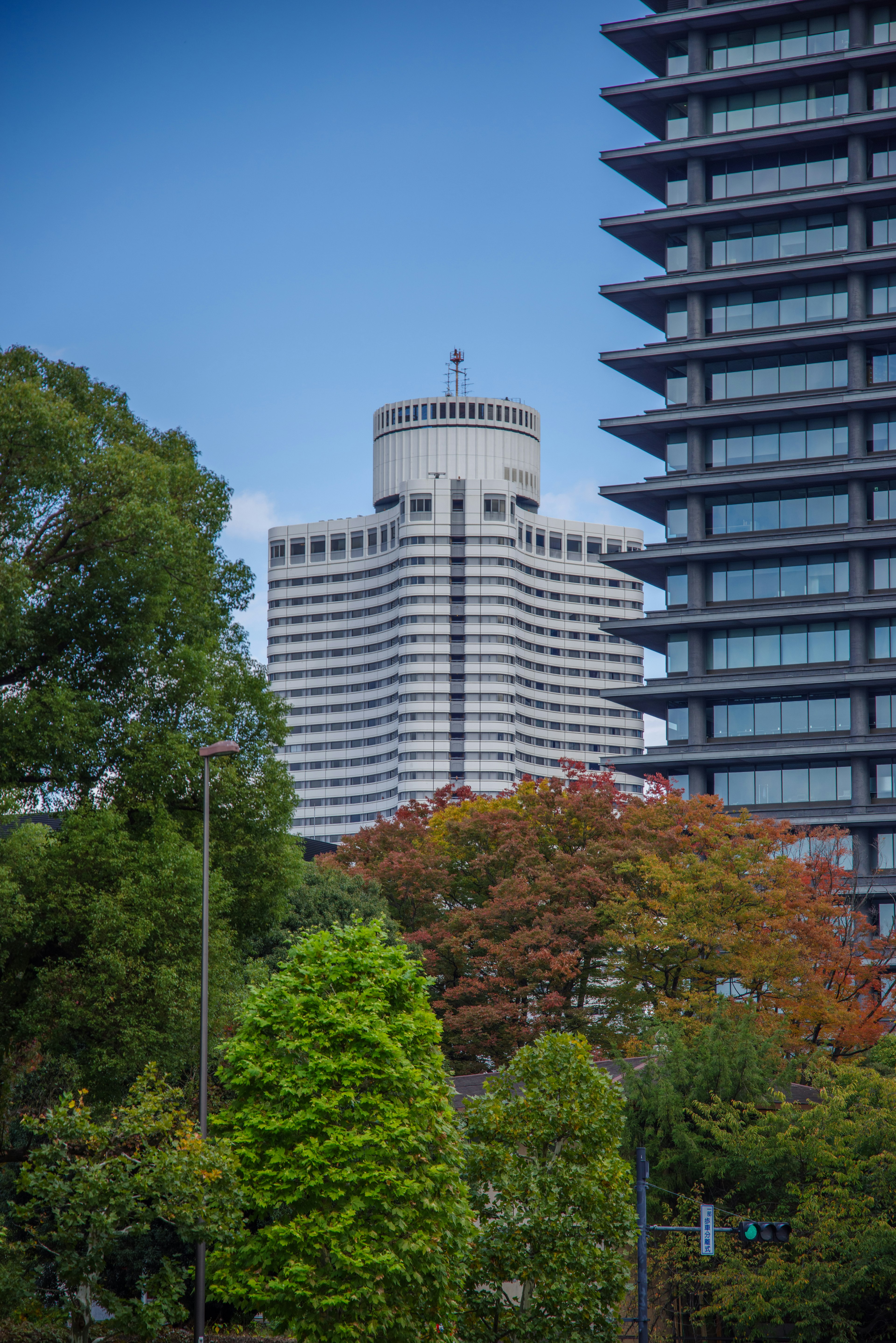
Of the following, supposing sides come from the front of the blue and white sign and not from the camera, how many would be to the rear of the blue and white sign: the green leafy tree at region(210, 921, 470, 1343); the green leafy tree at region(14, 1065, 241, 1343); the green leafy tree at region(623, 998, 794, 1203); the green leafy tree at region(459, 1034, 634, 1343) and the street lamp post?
1

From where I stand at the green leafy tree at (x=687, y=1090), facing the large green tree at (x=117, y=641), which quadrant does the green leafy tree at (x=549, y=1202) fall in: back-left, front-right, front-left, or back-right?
front-left

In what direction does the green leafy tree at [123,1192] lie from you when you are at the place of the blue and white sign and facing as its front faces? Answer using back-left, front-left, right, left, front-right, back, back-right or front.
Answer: front-right

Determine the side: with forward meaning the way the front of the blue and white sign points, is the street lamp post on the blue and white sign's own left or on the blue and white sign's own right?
on the blue and white sign's own right

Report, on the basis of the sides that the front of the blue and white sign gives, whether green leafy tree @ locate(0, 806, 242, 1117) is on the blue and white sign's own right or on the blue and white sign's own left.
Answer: on the blue and white sign's own right

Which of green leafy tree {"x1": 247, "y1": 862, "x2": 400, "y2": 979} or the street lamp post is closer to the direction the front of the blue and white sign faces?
the street lamp post

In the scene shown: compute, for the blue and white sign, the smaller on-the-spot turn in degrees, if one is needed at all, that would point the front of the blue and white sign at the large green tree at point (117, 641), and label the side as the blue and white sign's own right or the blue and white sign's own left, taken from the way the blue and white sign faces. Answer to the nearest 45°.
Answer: approximately 90° to the blue and white sign's own right

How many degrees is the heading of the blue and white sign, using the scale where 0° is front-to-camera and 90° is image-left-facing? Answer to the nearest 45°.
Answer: approximately 0°

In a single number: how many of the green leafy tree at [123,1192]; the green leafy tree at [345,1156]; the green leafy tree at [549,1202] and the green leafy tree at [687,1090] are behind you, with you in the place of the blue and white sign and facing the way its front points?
1

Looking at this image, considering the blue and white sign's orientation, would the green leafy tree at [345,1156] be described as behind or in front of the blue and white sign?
in front

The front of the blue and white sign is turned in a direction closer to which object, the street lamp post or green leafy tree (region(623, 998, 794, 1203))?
the street lamp post
